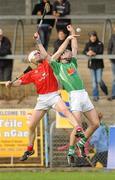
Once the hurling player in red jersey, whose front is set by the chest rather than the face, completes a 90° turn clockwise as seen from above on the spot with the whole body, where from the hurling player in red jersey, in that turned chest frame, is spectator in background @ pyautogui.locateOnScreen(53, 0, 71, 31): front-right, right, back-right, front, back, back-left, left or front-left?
back-right

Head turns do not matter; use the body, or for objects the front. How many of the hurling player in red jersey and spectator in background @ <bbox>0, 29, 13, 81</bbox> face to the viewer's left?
0

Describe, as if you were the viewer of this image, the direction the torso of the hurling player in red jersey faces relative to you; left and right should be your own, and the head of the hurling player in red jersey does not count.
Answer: facing the viewer and to the right of the viewer

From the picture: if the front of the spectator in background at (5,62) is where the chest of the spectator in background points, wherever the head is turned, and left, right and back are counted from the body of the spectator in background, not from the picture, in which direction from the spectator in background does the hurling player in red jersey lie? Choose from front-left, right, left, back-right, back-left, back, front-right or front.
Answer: front

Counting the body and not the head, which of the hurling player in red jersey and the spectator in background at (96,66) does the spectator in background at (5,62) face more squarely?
the hurling player in red jersey

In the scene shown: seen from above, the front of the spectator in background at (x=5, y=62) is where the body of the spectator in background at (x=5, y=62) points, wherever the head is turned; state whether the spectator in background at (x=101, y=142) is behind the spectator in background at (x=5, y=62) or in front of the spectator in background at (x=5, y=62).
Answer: in front

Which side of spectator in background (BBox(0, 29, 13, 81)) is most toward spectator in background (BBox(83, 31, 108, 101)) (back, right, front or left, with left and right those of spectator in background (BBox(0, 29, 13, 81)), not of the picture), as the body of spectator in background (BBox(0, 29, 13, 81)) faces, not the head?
left

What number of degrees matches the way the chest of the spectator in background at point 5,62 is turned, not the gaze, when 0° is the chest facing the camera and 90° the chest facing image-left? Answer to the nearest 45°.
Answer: approximately 0°

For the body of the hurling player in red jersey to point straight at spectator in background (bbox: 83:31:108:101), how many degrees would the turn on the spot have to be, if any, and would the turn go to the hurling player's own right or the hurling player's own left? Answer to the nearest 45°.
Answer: approximately 135° to the hurling player's own left

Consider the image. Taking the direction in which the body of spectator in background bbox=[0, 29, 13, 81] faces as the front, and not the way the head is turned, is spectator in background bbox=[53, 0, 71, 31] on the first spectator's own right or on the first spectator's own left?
on the first spectator's own left
